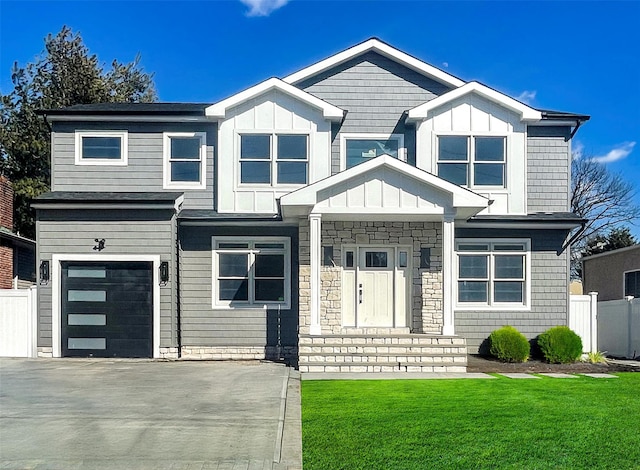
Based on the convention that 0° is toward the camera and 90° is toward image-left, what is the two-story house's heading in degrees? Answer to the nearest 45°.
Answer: approximately 0°

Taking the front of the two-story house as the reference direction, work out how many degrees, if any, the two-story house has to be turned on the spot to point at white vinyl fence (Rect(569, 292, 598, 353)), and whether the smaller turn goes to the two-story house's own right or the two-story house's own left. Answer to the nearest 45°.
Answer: approximately 90° to the two-story house's own left

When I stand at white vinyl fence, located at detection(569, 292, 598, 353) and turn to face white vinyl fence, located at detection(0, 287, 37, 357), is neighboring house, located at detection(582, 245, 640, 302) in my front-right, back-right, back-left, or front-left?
back-right

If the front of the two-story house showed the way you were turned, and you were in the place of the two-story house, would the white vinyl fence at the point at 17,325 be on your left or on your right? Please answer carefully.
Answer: on your right

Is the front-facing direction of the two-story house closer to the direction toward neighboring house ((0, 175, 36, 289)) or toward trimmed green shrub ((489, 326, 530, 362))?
the trimmed green shrub

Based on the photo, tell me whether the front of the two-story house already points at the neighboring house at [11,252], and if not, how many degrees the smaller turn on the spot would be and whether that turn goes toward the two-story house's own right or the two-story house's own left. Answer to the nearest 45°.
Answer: approximately 135° to the two-story house's own right

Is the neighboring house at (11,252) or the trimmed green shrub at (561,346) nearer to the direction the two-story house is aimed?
the trimmed green shrub

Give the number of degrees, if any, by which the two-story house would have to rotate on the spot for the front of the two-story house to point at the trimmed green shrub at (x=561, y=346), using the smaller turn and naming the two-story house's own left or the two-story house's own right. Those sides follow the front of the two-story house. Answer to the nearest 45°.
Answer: approximately 90° to the two-story house's own left
